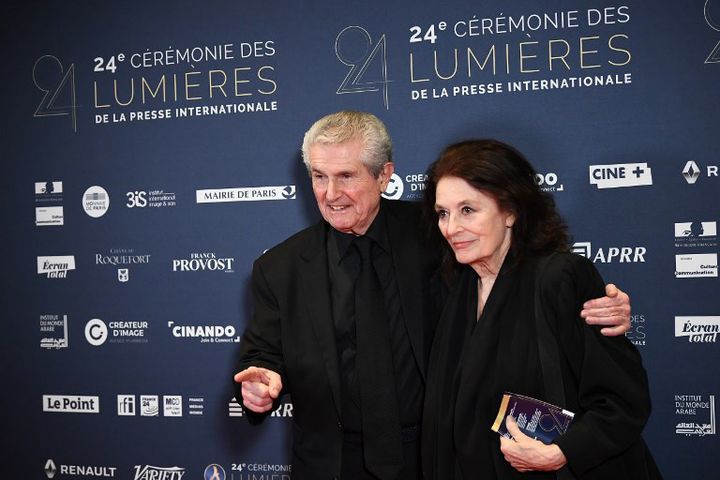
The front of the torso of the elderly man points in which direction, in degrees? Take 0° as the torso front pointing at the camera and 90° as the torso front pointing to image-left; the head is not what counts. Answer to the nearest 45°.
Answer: approximately 0°

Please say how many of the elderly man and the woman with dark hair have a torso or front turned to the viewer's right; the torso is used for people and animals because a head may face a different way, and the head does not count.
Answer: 0
